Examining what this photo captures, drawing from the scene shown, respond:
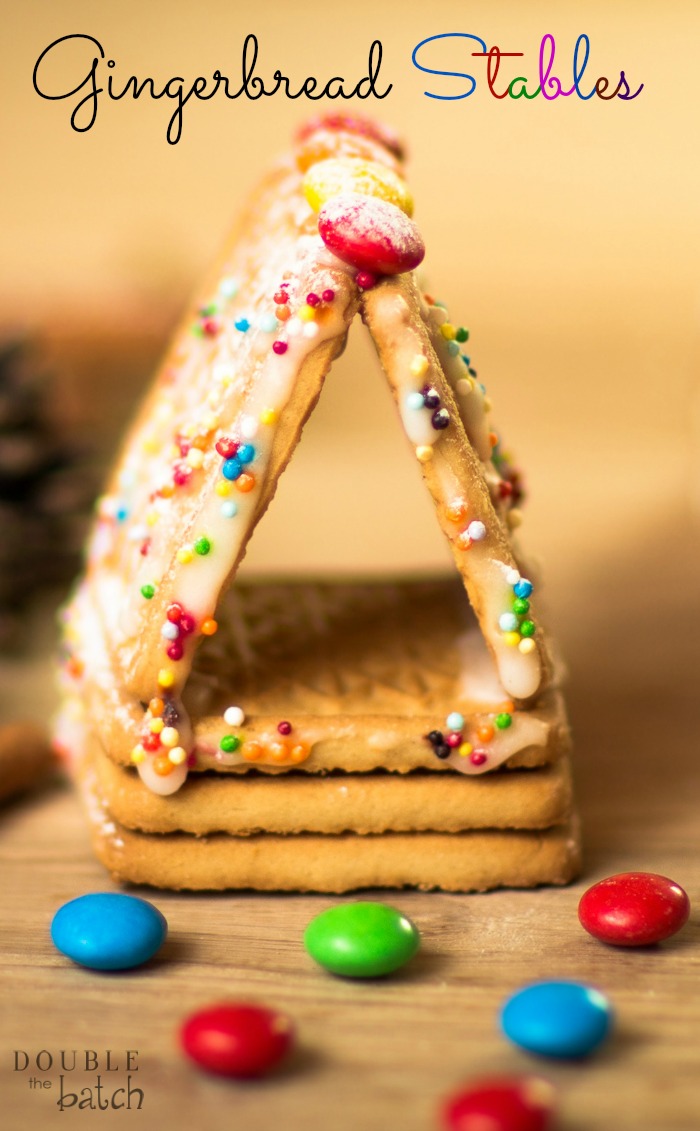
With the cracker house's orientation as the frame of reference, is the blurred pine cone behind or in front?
behind

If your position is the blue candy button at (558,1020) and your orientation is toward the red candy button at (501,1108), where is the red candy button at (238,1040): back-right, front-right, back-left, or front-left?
front-right

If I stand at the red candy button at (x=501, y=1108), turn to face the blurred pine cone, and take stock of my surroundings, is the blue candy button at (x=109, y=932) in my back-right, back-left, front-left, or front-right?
front-left

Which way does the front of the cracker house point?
toward the camera
